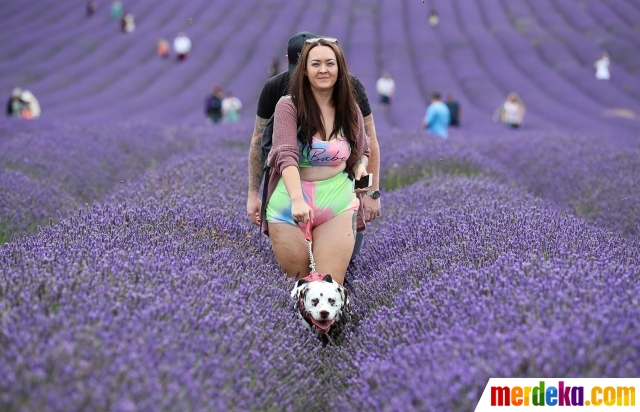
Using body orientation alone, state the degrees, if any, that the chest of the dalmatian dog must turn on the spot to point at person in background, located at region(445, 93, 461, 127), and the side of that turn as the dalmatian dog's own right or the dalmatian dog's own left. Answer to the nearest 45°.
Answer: approximately 180°

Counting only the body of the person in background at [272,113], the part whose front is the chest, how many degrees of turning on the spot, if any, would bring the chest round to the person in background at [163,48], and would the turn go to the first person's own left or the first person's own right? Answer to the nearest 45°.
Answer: approximately 180°

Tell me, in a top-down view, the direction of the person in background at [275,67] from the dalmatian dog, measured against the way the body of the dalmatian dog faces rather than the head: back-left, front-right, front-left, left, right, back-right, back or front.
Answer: back

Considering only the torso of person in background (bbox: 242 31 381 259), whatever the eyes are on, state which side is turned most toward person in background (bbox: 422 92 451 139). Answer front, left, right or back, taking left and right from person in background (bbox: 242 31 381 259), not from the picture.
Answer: back

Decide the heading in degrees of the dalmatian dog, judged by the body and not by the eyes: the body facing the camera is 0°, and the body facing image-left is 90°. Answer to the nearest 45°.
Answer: approximately 0°

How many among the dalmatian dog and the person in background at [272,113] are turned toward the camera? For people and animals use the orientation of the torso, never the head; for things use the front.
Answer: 2

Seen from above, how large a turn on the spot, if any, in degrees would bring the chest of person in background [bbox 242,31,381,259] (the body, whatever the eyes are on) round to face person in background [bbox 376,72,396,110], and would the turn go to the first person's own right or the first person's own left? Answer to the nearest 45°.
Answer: approximately 180°

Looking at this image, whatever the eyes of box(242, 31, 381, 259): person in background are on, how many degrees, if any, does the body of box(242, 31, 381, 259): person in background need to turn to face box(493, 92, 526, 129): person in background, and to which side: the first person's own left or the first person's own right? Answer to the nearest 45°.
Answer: approximately 180°

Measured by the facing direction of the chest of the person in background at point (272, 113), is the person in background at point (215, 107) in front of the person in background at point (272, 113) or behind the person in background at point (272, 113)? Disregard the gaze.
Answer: behind

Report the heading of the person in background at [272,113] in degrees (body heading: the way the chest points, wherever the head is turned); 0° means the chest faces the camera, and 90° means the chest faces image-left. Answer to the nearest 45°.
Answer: approximately 0°
